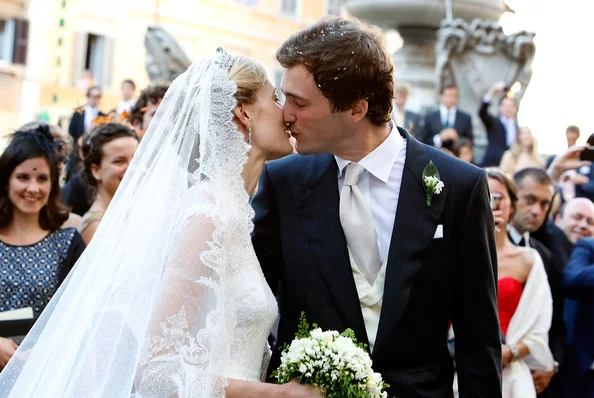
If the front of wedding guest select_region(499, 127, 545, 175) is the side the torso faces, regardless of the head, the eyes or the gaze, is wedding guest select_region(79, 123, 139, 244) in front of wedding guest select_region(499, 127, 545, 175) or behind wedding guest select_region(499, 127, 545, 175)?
in front

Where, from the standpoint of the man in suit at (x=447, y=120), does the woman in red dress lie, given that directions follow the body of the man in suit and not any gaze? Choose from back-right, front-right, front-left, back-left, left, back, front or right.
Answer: front

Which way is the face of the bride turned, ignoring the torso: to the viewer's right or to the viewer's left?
to the viewer's right

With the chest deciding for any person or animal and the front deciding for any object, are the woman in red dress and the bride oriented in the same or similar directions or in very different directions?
very different directions

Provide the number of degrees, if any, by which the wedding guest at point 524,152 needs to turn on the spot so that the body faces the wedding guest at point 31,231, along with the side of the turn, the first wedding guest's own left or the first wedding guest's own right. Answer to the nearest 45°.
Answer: approximately 45° to the first wedding guest's own right

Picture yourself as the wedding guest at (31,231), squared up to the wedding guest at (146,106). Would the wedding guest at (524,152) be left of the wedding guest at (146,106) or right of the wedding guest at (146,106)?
right

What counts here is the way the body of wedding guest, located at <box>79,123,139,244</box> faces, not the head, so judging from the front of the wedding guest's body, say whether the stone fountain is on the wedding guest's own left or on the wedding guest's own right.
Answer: on the wedding guest's own left

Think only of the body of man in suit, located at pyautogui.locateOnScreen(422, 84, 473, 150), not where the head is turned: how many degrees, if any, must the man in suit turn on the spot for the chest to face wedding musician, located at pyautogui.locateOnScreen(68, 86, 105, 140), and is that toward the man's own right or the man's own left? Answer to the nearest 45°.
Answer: approximately 90° to the man's own right

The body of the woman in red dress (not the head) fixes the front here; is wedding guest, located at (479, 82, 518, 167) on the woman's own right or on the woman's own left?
on the woman's own right

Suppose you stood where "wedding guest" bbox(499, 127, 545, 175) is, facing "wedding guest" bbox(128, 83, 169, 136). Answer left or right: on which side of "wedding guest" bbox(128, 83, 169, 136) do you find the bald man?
left

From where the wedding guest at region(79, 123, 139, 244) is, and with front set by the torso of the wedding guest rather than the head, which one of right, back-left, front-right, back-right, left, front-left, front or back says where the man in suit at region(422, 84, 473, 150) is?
left

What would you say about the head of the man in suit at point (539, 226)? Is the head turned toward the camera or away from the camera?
toward the camera

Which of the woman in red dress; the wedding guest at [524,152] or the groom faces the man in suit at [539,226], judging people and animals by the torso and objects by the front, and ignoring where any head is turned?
the wedding guest

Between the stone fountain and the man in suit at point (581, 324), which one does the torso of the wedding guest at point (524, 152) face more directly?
the man in suit

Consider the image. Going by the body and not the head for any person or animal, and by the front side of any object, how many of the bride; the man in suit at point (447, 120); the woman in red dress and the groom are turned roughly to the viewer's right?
1

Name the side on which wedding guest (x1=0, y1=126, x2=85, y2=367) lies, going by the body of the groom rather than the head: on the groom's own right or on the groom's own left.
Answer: on the groom's own right

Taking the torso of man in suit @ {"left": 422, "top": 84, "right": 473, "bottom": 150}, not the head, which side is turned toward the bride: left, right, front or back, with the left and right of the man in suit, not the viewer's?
front

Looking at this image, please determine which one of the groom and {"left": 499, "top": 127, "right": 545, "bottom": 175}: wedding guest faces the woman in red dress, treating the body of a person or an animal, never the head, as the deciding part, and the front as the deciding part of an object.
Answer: the wedding guest

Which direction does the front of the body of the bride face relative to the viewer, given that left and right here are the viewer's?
facing to the right of the viewer

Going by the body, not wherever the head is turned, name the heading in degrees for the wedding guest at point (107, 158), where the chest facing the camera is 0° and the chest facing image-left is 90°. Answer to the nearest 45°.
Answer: approximately 315°

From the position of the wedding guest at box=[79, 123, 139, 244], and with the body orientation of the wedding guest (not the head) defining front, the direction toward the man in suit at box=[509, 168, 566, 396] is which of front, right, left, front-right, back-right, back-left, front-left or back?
front-left

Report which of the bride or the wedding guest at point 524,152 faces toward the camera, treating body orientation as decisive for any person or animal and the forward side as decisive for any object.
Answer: the wedding guest
